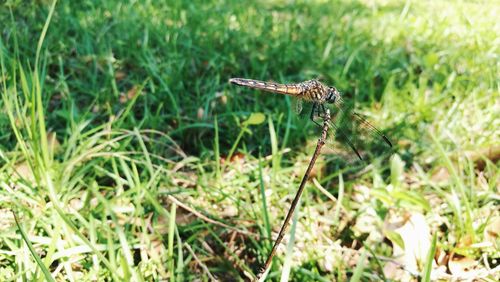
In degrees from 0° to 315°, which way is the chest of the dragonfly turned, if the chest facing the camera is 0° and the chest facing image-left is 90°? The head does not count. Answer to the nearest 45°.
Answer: approximately 270°
